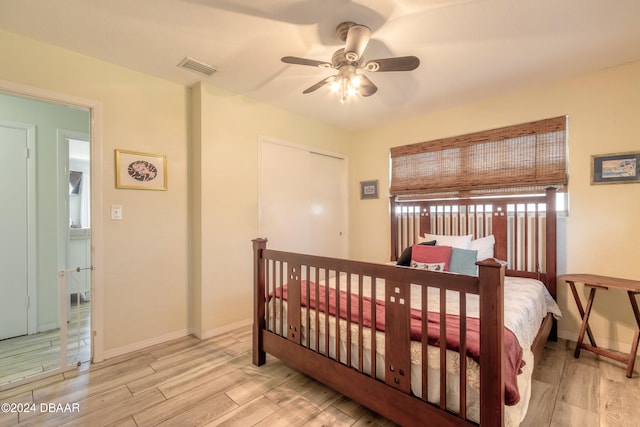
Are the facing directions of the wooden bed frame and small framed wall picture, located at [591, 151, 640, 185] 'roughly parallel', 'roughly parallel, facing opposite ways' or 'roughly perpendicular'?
roughly parallel

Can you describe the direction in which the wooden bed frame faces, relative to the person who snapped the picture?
facing the viewer and to the left of the viewer

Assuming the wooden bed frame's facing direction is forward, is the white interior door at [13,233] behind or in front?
in front

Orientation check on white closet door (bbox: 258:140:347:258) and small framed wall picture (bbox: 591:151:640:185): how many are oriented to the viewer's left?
0

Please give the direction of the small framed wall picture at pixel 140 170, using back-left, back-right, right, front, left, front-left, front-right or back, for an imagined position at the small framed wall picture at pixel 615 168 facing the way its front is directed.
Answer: front-right

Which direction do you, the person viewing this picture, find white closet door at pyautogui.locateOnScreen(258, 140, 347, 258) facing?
facing the viewer and to the right of the viewer

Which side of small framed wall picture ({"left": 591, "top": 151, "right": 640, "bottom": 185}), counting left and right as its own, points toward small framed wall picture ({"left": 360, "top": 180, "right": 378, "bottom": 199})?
right

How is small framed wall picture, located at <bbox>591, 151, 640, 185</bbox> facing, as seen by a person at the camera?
facing the viewer

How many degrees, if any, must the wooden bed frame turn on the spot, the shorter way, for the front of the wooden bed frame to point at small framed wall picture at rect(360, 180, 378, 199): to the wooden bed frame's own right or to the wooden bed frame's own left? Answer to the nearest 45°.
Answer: approximately 135° to the wooden bed frame's own right

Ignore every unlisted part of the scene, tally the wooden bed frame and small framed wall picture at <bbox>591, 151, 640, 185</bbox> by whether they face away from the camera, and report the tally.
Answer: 0

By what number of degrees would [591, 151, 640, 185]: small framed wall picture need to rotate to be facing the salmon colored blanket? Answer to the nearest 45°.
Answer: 0° — it already faces it

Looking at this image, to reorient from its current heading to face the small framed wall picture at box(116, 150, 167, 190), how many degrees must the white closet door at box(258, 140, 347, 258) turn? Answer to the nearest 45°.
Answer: approximately 90° to its right
